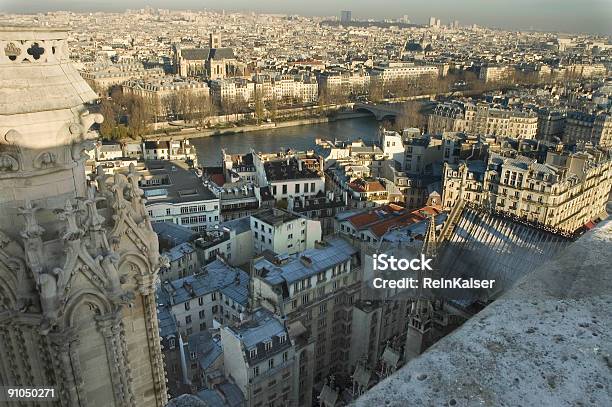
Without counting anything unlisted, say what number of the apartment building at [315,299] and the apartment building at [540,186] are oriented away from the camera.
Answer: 0

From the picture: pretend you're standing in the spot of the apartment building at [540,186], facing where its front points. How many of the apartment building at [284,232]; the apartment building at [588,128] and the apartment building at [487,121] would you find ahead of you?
1

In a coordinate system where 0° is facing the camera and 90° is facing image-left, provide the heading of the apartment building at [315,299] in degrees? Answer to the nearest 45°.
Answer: approximately 315°

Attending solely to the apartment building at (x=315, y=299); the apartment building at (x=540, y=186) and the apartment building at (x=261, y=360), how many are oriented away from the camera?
0

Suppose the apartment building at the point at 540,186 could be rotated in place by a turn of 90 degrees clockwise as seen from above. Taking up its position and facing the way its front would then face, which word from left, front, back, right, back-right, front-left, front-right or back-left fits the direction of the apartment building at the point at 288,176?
front-left

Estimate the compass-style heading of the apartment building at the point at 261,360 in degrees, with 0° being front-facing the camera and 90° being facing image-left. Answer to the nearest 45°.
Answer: approximately 315°

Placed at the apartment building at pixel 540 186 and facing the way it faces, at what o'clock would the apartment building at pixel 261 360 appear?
the apartment building at pixel 261 360 is roughly at 11 o'clock from the apartment building at pixel 540 186.

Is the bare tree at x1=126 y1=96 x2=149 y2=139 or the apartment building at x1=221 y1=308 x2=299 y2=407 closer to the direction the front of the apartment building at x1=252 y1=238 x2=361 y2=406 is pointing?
the apartment building

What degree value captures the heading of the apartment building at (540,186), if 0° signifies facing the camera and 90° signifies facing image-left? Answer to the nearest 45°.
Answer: approximately 45°
